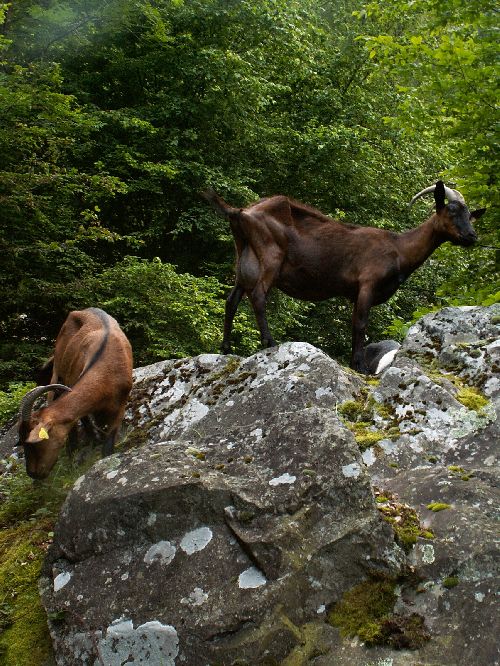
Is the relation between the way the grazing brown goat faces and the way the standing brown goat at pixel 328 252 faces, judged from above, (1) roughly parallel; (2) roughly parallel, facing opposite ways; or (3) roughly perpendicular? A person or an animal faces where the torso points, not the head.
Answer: roughly perpendicular

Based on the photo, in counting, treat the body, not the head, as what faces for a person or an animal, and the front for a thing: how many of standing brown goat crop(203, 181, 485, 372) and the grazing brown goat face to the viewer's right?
1

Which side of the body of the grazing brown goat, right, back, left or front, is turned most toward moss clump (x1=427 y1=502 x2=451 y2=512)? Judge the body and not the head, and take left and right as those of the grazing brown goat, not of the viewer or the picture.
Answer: left

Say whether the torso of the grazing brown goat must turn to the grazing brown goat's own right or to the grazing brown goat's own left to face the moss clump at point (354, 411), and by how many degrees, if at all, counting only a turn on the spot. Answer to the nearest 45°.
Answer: approximately 90° to the grazing brown goat's own left

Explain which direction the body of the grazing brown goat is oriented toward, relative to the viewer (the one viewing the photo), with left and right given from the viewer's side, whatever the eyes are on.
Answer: facing the viewer and to the left of the viewer

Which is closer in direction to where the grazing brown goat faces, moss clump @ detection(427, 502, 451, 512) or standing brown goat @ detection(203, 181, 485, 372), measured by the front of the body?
the moss clump

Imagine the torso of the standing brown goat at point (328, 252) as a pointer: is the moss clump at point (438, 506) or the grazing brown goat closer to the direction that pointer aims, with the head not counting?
the moss clump

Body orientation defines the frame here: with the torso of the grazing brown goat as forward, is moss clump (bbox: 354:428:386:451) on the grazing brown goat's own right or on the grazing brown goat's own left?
on the grazing brown goat's own left

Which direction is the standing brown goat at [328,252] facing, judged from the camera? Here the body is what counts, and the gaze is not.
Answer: to the viewer's right

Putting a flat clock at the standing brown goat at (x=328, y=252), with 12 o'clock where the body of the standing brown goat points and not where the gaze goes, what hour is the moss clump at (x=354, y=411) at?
The moss clump is roughly at 3 o'clock from the standing brown goat.

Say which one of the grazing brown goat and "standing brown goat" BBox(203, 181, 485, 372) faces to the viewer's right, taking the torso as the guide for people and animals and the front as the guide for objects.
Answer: the standing brown goat
